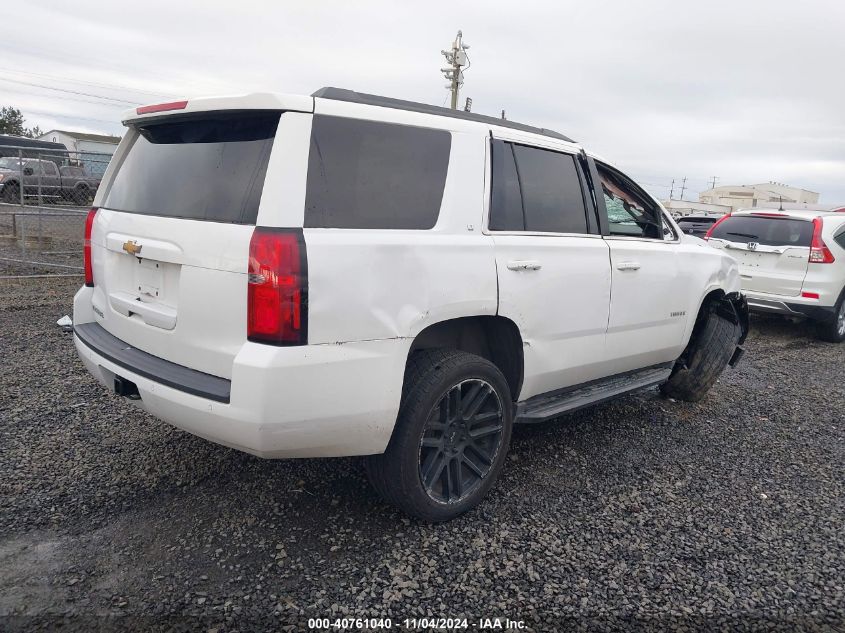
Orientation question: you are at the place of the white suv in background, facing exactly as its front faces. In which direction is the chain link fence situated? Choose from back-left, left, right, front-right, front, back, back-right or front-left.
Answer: back-left

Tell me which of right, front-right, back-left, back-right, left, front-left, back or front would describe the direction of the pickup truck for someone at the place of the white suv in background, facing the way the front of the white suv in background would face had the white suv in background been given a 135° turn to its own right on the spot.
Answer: right

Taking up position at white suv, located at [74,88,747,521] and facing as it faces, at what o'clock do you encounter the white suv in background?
The white suv in background is roughly at 12 o'clock from the white suv.

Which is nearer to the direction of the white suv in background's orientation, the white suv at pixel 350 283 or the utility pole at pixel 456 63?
the utility pole

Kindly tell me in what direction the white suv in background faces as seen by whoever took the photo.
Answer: facing away from the viewer and to the right of the viewer

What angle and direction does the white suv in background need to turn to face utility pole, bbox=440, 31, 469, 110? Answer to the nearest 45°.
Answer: approximately 90° to its left

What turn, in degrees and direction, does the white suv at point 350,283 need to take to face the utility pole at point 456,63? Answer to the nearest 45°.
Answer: approximately 45° to its left

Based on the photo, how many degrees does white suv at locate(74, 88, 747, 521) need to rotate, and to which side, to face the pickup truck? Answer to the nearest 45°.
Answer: approximately 90° to its left

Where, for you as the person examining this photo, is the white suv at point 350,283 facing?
facing away from the viewer and to the right of the viewer

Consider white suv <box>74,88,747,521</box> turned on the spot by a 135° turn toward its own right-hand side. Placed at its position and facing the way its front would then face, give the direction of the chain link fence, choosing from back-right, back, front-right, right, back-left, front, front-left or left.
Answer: back-right
